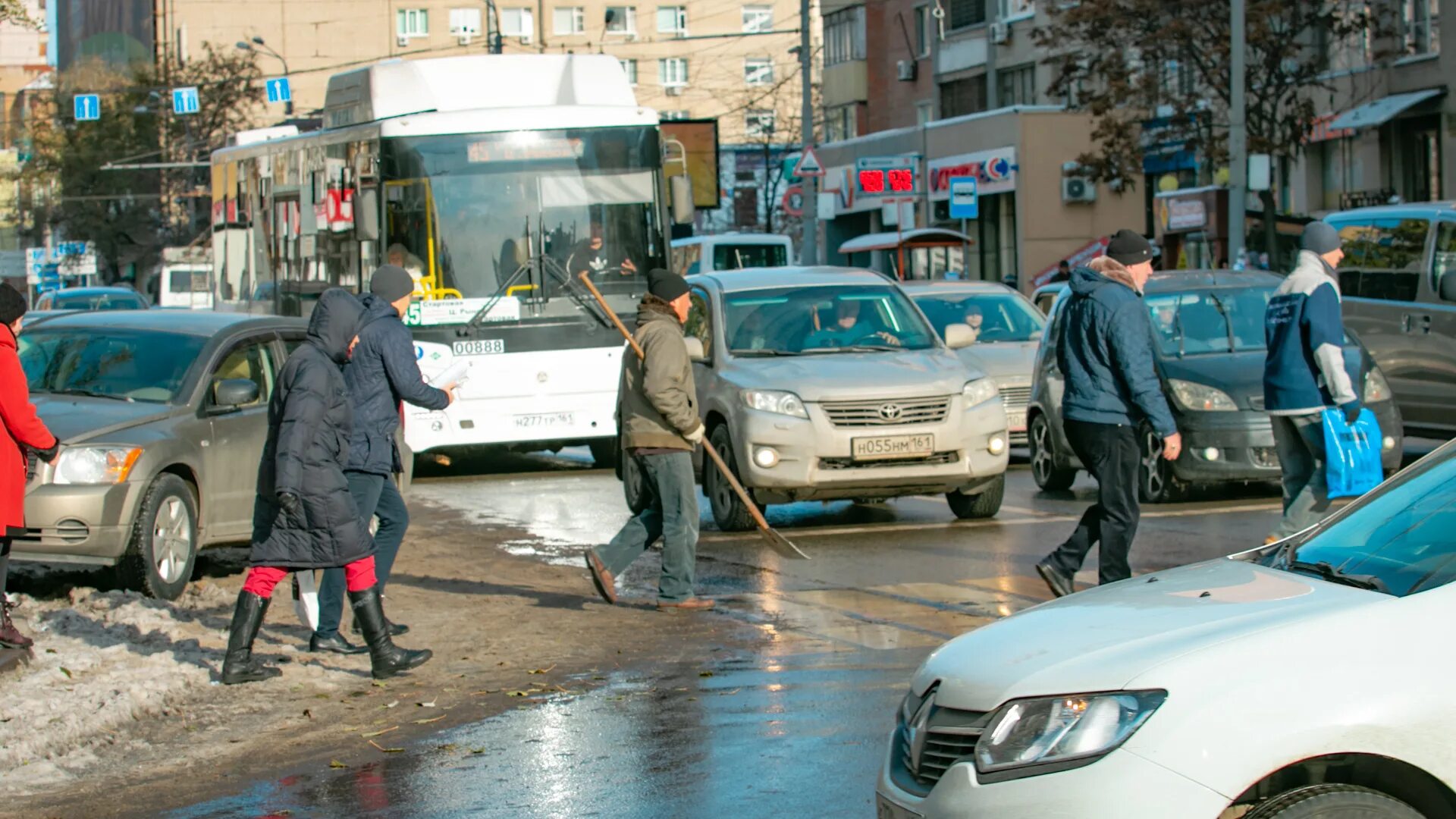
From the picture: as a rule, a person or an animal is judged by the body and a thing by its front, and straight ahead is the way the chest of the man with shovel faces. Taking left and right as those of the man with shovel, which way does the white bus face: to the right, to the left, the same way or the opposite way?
to the right

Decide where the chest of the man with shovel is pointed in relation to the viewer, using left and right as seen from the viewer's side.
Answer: facing to the right of the viewer

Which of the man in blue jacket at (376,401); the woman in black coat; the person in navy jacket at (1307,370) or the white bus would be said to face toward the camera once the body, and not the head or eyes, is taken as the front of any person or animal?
the white bus

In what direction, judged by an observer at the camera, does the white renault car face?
facing the viewer and to the left of the viewer

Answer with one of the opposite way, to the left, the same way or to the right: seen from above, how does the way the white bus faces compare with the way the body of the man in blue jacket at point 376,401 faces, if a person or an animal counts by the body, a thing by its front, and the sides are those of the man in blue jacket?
to the right

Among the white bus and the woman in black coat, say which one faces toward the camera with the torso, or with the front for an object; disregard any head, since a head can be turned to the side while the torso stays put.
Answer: the white bus

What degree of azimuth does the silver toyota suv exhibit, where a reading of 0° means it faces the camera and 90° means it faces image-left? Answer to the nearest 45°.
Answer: approximately 315°

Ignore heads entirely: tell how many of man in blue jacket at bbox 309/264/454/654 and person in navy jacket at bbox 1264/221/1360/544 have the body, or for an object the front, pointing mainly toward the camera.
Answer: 0

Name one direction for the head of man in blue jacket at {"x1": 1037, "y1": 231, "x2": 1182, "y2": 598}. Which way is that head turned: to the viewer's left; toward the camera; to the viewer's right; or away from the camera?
to the viewer's right

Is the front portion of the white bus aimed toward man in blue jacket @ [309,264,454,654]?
yes

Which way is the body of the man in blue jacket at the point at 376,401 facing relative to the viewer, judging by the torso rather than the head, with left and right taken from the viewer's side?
facing to the right of the viewer

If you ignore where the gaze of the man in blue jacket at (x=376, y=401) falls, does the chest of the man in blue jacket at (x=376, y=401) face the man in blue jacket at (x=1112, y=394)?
yes
